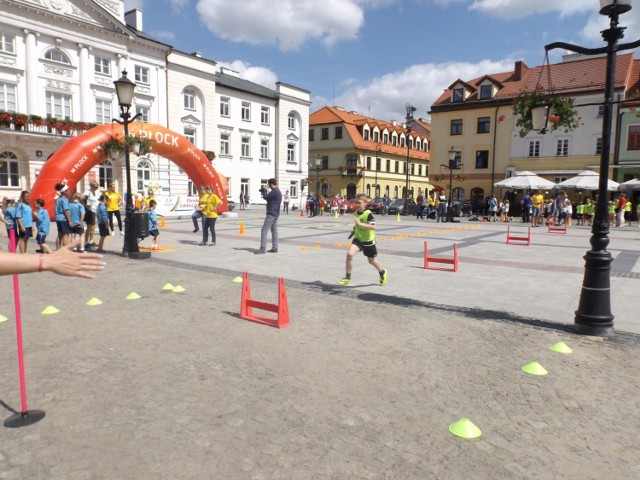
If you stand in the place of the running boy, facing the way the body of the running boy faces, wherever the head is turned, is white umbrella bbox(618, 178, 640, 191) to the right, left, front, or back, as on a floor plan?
back

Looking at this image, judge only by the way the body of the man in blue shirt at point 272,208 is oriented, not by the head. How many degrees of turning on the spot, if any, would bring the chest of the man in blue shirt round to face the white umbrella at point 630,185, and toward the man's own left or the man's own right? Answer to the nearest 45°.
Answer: approximately 135° to the man's own right

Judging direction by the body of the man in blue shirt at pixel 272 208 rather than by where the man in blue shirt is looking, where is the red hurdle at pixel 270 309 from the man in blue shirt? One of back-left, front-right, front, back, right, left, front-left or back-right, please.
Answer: left

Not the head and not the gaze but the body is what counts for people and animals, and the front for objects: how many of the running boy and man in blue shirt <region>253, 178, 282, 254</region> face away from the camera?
0

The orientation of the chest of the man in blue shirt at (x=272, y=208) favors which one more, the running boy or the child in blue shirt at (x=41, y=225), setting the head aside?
the child in blue shirt

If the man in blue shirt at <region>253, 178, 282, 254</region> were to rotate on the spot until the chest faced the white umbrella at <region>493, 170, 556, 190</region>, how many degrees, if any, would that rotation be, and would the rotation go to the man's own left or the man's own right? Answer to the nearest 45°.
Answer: approximately 135° to the man's own right

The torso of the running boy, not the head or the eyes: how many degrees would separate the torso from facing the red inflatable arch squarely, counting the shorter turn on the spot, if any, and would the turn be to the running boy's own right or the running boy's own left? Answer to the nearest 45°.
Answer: approximately 90° to the running boy's own right

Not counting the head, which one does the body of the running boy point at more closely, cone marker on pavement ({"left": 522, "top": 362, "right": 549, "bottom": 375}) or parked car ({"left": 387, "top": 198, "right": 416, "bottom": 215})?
the cone marker on pavement

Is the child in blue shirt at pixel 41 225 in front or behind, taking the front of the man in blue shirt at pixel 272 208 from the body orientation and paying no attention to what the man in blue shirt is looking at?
in front

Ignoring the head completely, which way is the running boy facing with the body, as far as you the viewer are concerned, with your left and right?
facing the viewer and to the left of the viewer

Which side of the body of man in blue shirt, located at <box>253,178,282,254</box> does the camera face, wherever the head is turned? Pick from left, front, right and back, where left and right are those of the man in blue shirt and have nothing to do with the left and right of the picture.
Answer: left

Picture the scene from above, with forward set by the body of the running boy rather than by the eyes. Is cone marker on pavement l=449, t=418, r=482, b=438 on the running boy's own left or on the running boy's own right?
on the running boy's own left

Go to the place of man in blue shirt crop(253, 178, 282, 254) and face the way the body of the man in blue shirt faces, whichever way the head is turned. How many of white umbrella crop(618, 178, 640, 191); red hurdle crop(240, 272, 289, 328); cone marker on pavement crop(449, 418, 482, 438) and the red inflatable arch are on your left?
2
